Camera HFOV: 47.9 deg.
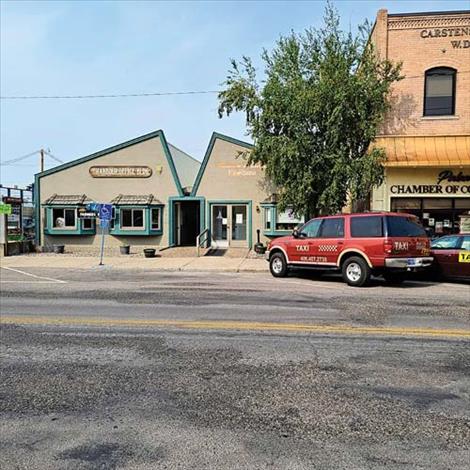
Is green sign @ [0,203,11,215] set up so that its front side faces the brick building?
no

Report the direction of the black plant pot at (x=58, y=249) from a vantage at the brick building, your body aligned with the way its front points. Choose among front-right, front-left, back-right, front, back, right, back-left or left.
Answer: right

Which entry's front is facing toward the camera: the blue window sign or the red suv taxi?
the blue window sign

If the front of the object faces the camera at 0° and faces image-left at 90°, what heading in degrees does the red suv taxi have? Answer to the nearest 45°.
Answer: approximately 135°

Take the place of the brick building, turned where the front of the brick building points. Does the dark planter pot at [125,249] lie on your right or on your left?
on your right

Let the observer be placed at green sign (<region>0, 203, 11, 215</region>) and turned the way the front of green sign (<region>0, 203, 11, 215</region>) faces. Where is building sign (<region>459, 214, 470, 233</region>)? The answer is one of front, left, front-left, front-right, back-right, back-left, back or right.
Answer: front-left

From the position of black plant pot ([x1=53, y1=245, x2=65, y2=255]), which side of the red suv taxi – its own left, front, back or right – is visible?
front

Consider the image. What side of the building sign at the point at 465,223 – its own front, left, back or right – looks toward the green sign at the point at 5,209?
right

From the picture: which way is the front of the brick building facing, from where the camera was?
facing the viewer

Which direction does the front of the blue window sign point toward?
toward the camera

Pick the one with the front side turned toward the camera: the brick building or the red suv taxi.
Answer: the brick building

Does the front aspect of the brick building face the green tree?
no

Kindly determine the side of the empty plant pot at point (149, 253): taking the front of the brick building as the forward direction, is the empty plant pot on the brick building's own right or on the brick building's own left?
on the brick building's own right

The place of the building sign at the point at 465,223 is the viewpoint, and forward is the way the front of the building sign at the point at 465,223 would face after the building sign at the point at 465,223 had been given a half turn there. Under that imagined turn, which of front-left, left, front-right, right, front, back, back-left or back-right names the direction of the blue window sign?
left

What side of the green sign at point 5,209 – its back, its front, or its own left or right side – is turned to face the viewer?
front
